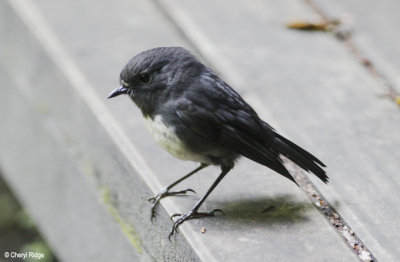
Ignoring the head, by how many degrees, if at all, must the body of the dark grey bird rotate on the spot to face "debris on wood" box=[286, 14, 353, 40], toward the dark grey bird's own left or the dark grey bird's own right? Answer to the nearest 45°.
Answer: approximately 135° to the dark grey bird's own right

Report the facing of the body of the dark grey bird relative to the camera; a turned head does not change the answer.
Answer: to the viewer's left
